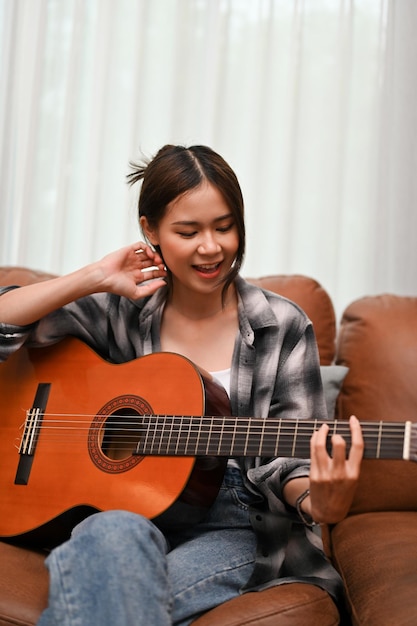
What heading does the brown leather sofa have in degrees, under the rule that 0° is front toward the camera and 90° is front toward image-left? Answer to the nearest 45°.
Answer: approximately 0°

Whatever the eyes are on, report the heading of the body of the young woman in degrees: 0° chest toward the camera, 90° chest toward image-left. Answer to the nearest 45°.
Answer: approximately 0°
